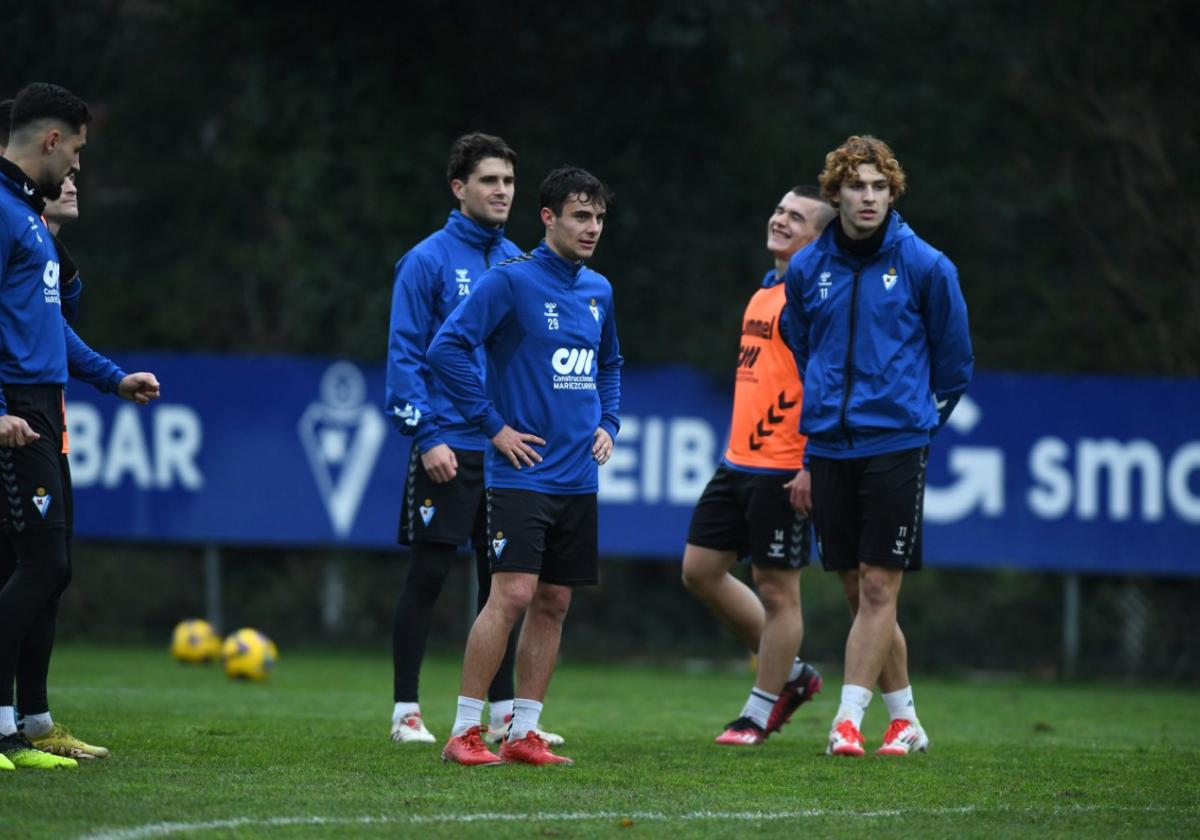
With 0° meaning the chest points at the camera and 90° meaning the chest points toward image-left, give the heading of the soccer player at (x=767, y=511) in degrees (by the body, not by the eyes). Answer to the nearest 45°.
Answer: approximately 45°

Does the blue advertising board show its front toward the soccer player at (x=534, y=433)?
yes

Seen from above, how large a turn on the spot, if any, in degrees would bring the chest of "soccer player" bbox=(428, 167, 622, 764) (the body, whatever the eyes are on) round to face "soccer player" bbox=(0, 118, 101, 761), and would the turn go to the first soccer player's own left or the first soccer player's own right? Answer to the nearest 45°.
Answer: approximately 135° to the first soccer player's own right

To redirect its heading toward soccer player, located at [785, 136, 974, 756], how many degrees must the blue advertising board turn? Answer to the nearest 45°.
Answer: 0° — it already faces them

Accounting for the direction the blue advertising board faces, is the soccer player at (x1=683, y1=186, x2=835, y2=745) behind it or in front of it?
in front

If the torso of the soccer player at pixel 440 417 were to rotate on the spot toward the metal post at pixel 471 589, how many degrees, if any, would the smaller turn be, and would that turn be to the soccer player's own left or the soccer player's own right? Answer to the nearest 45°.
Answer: approximately 135° to the soccer player's own left

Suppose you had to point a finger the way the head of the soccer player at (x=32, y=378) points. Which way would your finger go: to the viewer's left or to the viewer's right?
to the viewer's right
